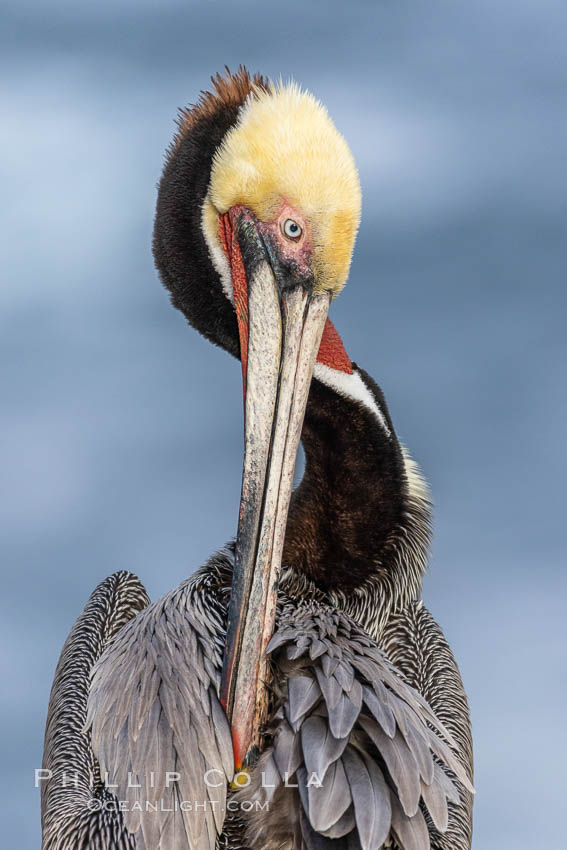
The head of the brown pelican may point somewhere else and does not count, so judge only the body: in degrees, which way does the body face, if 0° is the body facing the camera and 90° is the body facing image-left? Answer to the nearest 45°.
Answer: approximately 180°
